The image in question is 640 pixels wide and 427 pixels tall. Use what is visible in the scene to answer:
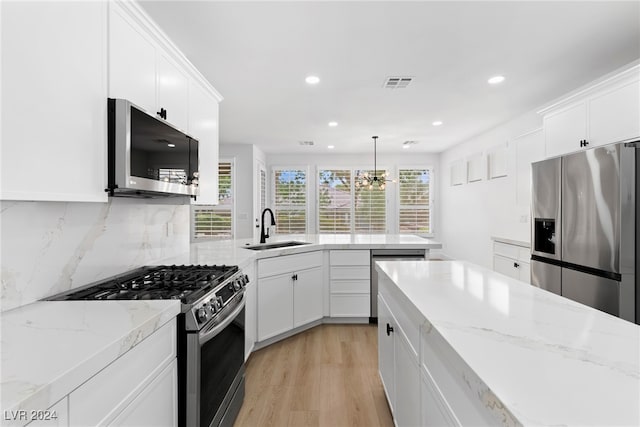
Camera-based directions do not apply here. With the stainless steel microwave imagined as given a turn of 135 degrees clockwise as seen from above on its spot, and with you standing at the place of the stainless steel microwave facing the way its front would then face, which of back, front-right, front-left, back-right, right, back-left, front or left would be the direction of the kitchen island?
back-left

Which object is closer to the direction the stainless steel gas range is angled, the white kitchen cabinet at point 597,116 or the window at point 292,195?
the white kitchen cabinet

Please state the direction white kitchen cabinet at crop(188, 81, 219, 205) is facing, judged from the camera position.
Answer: facing to the right of the viewer

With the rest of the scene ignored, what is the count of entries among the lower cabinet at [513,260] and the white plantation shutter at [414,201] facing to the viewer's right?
0

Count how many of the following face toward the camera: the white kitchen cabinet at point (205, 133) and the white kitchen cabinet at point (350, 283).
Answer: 1

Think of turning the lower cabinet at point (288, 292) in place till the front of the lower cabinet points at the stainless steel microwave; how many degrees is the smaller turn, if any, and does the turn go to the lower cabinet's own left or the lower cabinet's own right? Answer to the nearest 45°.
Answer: approximately 90° to the lower cabinet's own right

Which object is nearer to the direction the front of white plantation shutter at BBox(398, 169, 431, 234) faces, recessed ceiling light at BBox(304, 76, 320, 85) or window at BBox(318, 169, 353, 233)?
the recessed ceiling light

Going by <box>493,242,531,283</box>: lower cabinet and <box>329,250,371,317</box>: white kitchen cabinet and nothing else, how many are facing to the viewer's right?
0

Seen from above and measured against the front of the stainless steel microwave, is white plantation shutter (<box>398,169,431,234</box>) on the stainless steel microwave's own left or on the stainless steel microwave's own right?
on the stainless steel microwave's own left

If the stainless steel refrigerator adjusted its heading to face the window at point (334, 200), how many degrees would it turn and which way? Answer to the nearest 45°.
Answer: approximately 90° to its right

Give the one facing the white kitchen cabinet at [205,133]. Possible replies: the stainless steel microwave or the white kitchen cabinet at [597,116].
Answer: the white kitchen cabinet at [597,116]

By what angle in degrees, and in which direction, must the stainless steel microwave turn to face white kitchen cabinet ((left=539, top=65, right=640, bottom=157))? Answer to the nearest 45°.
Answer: approximately 45° to its left

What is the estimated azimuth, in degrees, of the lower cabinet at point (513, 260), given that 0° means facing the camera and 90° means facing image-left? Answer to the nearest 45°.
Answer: approximately 45°

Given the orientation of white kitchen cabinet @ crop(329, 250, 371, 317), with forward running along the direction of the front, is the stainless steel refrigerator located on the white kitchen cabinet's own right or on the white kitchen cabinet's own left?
on the white kitchen cabinet's own left

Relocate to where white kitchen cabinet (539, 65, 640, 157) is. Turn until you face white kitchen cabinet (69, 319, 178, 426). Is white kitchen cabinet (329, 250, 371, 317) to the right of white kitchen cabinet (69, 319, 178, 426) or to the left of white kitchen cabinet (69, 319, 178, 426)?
right

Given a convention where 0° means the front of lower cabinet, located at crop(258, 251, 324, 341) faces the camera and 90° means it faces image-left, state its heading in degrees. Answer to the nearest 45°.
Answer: approximately 315°

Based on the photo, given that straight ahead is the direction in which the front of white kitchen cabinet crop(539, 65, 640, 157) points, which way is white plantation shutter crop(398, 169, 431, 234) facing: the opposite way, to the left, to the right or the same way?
to the left

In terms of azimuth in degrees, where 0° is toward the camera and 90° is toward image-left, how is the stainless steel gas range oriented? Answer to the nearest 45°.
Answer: approximately 315°
